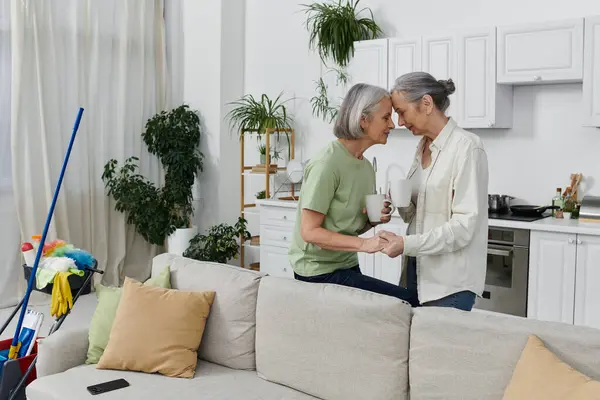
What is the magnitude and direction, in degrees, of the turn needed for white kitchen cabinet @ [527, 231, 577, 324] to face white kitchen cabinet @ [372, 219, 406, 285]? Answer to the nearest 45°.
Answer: approximately 90° to its right

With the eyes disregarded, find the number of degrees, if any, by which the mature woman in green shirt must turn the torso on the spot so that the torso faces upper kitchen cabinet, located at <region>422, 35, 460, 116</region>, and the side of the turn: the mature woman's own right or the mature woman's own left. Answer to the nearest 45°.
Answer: approximately 90° to the mature woman's own left

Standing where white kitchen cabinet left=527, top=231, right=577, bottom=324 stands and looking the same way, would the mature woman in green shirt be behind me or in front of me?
in front

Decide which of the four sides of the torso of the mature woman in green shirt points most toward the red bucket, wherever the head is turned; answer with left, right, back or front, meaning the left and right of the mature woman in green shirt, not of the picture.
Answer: back

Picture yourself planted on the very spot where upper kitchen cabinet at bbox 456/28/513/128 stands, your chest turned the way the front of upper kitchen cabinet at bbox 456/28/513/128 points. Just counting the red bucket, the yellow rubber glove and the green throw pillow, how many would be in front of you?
3

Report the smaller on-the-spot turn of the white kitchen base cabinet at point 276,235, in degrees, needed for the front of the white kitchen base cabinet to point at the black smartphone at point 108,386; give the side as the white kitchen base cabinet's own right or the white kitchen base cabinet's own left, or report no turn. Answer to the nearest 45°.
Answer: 0° — it already faces it

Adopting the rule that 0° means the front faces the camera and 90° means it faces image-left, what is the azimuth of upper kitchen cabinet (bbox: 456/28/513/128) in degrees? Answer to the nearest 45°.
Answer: approximately 45°

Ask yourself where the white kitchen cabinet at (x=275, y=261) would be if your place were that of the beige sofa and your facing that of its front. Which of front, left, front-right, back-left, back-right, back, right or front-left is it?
back-right

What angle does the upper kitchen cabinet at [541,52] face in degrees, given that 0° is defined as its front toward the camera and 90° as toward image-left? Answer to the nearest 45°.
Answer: approximately 45°

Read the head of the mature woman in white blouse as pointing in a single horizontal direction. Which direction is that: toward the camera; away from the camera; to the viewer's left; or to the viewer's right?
to the viewer's left
